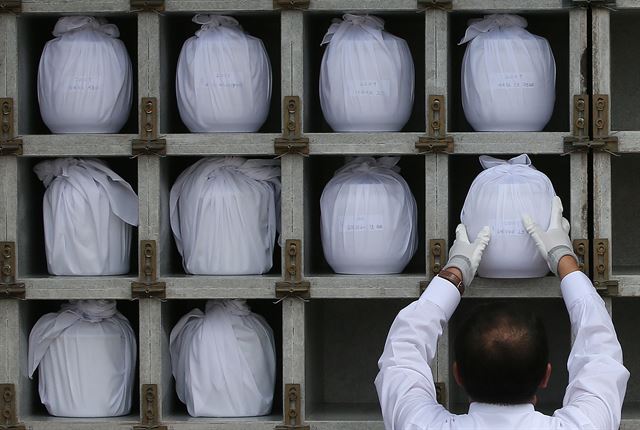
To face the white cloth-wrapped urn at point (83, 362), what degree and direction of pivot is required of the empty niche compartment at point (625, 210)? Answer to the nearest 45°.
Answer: approximately 45° to its right

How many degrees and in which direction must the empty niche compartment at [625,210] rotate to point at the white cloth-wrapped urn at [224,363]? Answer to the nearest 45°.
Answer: approximately 45° to its right

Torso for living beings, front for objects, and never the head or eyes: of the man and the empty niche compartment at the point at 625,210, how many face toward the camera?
1

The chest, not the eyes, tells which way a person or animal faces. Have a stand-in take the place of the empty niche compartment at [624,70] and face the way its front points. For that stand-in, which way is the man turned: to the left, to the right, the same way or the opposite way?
the opposite way

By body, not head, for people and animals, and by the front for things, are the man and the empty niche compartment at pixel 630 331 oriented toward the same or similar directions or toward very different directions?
very different directions

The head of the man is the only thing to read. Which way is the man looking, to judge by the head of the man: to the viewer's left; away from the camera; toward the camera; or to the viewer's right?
away from the camera

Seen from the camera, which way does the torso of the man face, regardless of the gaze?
away from the camera
